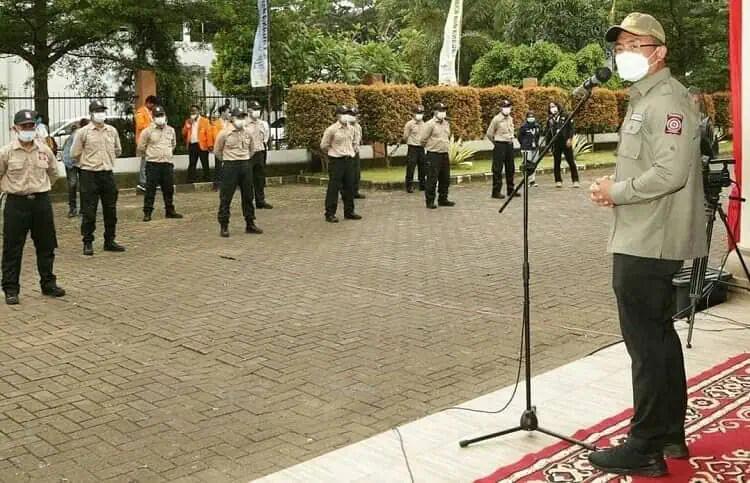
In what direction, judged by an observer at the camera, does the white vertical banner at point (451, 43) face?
facing the viewer

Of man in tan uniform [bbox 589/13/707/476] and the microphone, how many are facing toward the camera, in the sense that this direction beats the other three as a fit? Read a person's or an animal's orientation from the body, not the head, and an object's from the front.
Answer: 0

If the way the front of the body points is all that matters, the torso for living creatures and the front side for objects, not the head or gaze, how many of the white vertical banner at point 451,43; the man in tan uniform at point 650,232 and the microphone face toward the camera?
1

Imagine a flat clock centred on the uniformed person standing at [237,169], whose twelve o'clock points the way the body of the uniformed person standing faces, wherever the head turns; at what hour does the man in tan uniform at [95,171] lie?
The man in tan uniform is roughly at 3 o'clock from the uniformed person standing.

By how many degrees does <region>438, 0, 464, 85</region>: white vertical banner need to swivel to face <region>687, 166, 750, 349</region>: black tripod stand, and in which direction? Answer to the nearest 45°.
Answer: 0° — it already faces it

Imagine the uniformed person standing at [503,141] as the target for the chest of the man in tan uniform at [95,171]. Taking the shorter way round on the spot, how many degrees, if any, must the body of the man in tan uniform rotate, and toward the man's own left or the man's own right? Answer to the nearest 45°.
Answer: approximately 90° to the man's own left

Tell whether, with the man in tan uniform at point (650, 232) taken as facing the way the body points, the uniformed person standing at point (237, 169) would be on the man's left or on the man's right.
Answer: on the man's right

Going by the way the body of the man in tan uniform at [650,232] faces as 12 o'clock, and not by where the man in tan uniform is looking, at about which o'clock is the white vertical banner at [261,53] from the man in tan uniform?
The white vertical banner is roughly at 2 o'clock from the man in tan uniform.

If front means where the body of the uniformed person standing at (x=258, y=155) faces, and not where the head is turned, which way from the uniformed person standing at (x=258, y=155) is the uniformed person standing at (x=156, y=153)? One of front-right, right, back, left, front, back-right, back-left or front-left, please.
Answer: right

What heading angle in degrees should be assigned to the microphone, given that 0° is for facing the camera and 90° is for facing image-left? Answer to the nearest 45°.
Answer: approximately 270°

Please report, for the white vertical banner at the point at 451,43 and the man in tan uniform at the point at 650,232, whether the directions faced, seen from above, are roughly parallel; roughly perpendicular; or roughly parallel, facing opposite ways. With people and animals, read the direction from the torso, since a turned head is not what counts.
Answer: roughly perpendicular
